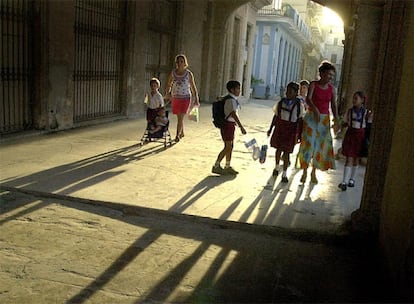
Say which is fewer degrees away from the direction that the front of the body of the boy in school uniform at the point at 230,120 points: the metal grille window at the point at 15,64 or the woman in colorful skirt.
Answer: the woman in colorful skirt

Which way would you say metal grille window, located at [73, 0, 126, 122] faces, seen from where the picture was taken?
facing the viewer and to the right of the viewer

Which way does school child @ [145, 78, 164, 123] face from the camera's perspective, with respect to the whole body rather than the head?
toward the camera

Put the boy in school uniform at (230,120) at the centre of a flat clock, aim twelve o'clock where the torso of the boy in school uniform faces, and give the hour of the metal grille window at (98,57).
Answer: The metal grille window is roughly at 8 o'clock from the boy in school uniform.

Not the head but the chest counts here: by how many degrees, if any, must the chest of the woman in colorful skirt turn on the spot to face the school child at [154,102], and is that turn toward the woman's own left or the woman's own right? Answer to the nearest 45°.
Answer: approximately 135° to the woman's own right

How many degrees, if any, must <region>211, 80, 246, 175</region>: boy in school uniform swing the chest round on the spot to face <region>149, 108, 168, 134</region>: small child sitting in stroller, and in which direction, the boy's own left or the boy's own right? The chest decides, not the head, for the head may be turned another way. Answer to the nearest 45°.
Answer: approximately 135° to the boy's own left

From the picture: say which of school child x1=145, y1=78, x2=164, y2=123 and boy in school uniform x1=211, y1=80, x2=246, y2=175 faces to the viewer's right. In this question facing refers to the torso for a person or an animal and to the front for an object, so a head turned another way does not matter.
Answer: the boy in school uniform

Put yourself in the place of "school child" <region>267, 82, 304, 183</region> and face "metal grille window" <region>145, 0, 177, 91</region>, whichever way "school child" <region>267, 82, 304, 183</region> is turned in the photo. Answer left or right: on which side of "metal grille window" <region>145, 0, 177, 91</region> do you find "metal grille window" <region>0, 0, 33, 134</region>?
left

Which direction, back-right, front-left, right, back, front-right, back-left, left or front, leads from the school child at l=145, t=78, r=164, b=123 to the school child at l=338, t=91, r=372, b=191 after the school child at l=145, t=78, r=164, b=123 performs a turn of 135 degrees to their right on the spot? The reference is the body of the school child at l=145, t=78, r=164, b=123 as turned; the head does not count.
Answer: back

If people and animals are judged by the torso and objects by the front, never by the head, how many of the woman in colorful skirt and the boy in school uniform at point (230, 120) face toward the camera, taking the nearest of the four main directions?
1

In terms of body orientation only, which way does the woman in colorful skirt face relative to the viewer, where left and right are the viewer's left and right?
facing the viewer

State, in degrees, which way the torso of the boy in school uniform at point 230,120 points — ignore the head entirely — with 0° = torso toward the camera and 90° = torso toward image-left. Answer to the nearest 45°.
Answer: approximately 270°

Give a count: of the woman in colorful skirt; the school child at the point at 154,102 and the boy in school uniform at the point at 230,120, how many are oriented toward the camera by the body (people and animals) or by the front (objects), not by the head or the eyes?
2

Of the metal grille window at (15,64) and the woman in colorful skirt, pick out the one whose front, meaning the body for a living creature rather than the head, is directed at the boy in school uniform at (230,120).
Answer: the metal grille window

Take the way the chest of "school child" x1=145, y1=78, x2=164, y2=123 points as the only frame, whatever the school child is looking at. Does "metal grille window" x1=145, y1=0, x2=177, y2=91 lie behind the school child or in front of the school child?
behind
